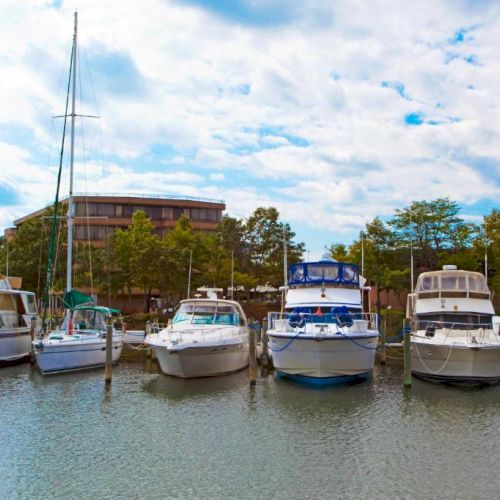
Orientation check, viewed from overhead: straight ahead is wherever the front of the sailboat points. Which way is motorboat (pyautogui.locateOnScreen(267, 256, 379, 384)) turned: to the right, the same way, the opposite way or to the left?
the same way

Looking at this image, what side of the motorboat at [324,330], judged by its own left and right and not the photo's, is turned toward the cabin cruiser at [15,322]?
right

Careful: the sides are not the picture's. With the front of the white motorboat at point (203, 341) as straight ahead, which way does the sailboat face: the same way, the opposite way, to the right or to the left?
the same way

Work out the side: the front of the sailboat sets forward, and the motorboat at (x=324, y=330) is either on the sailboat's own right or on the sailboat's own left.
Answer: on the sailboat's own left

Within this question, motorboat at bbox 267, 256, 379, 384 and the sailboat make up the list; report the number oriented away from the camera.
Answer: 0

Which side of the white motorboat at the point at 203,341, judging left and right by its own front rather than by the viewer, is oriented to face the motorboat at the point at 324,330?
left

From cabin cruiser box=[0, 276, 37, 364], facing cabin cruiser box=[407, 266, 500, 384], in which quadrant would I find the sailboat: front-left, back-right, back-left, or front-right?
front-right

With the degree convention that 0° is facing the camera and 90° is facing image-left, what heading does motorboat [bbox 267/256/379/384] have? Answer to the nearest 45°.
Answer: approximately 0°

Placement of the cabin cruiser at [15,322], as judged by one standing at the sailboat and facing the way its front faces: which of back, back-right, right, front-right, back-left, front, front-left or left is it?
right

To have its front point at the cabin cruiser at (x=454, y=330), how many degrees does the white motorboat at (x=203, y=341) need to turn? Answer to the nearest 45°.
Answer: approximately 135° to its left

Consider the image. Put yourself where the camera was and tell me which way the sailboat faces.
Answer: facing the viewer and to the left of the viewer

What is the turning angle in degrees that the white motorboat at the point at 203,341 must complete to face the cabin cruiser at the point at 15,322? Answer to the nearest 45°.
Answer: approximately 90° to its right

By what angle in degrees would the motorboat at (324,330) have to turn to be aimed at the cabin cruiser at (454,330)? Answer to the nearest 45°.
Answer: approximately 90° to its left
